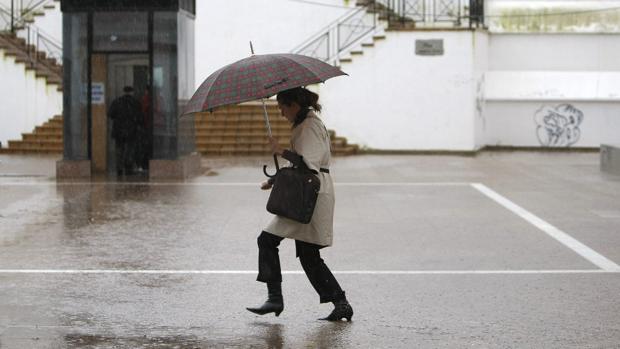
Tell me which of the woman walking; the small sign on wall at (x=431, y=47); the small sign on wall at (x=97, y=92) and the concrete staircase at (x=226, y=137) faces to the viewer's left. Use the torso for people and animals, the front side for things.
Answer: the woman walking

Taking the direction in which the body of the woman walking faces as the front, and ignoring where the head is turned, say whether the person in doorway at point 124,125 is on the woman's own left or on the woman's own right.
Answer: on the woman's own right

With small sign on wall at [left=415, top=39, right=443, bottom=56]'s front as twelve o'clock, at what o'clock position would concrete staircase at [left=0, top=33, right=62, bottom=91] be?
The concrete staircase is roughly at 3 o'clock from the small sign on wall.

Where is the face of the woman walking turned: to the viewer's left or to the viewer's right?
to the viewer's left

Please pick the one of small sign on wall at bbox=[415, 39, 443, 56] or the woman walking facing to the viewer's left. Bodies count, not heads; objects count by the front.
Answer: the woman walking

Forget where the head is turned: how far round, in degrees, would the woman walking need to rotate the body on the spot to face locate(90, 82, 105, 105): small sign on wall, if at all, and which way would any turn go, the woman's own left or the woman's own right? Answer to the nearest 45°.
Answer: approximately 90° to the woman's own right

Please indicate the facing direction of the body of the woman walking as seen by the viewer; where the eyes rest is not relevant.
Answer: to the viewer's left

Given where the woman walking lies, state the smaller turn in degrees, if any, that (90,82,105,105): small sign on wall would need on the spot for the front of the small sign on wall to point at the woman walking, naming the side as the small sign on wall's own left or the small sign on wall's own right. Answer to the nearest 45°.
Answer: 0° — it already faces them

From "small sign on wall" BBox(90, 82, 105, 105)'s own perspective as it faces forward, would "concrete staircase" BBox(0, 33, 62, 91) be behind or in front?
behind

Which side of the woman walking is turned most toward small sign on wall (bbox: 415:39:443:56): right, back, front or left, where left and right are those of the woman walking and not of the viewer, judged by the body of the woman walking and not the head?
right

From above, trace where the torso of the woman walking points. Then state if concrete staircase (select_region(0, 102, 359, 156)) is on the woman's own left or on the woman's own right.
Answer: on the woman's own right

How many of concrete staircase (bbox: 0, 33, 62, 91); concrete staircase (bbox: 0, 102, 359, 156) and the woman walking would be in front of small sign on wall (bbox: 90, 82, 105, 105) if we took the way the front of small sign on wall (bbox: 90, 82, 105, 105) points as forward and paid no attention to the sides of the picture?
1
